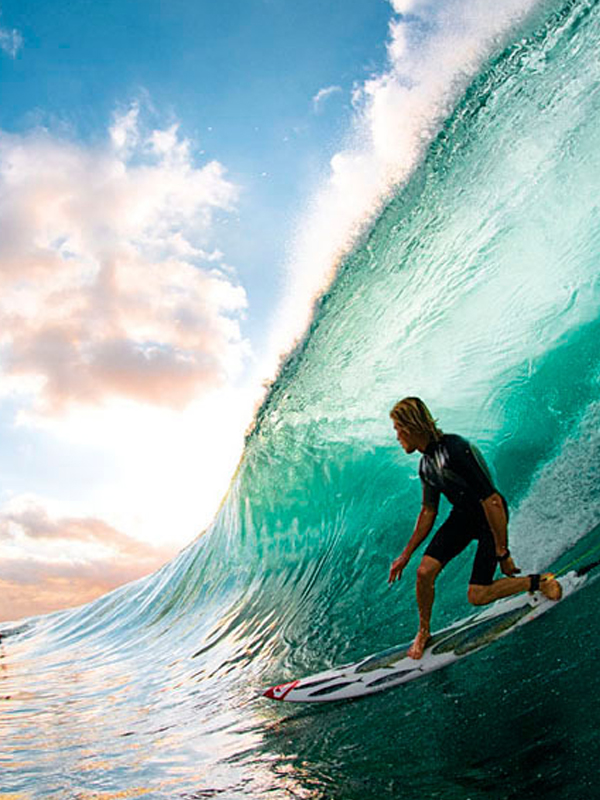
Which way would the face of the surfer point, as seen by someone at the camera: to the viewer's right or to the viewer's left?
to the viewer's left

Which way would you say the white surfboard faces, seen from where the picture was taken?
facing to the left of the viewer
